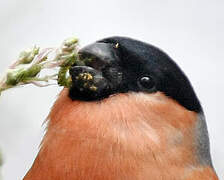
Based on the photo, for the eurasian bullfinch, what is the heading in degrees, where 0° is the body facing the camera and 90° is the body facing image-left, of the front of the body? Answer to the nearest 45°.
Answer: approximately 45°
